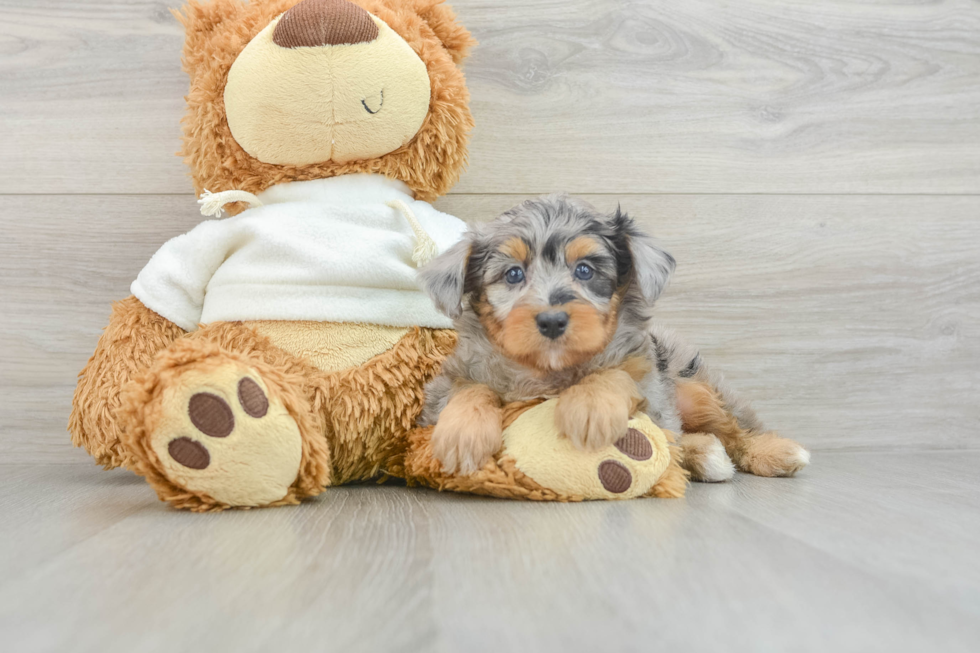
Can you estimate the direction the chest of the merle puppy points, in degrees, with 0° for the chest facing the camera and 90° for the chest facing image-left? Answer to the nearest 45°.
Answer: approximately 45°

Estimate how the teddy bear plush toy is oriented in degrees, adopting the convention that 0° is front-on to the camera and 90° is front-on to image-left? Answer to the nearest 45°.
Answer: approximately 0°
